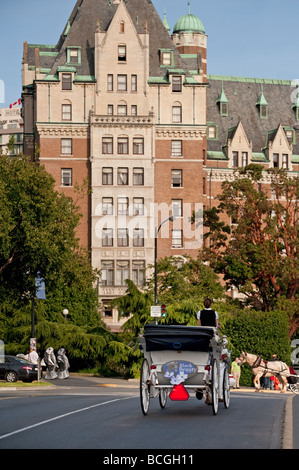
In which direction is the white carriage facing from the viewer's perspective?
away from the camera

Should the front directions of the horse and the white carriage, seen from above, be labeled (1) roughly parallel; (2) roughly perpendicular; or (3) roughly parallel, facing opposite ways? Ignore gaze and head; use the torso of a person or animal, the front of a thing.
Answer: roughly perpendicular

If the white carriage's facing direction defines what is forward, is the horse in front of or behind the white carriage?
in front

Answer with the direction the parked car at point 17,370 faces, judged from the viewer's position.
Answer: facing away from the viewer and to the left of the viewer

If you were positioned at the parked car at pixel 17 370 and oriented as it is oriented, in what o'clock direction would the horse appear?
The horse is roughly at 6 o'clock from the parked car.

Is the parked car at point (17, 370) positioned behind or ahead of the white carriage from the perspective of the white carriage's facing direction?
ahead
